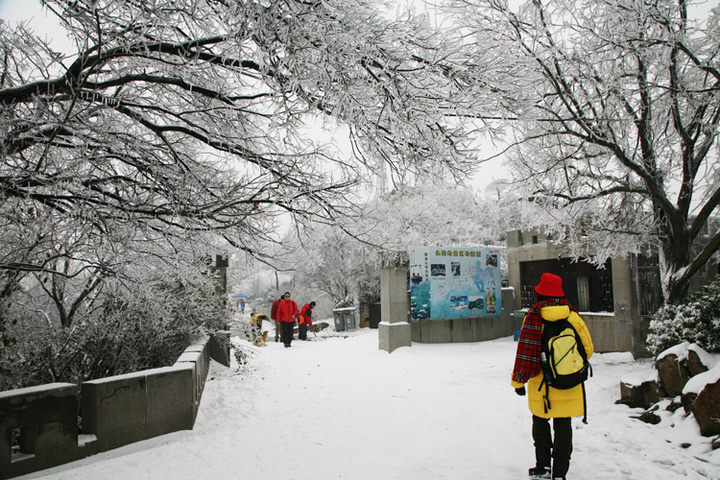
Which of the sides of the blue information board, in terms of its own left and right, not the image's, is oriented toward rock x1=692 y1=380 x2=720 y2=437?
front

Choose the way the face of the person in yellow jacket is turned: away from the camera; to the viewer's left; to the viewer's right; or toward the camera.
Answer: away from the camera

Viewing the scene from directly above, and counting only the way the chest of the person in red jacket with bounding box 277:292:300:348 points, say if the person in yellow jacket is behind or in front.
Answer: in front

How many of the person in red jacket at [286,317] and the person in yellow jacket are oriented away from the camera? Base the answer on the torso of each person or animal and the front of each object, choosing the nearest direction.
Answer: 1

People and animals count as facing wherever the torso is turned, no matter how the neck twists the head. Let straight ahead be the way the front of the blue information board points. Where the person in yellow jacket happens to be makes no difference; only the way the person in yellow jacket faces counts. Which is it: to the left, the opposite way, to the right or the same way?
the opposite way

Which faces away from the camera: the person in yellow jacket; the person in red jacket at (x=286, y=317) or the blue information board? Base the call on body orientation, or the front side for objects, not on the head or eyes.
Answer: the person in yellow jacket

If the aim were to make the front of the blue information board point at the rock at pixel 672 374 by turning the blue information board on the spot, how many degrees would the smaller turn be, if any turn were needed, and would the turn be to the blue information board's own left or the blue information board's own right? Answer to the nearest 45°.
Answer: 0° — it already faces it

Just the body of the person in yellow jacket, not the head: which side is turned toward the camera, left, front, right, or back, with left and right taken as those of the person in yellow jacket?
back

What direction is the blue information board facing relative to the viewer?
toward the camera

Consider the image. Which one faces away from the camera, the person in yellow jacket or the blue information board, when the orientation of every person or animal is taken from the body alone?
the person in yellow jacket

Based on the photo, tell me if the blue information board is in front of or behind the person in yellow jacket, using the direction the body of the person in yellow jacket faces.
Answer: in front
